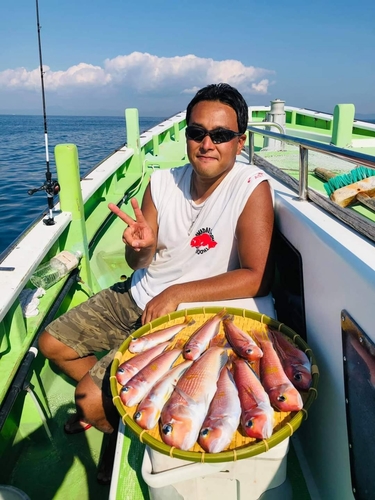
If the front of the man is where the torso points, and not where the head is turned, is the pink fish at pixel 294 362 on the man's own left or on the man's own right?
on the man's own left

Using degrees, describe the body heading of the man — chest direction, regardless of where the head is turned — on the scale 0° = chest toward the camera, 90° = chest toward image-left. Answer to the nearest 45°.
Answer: approximately 45°

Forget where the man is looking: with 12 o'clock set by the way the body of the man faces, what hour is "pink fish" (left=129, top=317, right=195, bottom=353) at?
The pink fish is roughly at 11 o'clock from the man.

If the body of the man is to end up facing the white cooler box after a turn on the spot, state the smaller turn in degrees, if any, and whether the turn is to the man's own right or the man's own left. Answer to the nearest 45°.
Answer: approximately 45° to the man's own left

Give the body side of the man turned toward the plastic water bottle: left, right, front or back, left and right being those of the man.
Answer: right

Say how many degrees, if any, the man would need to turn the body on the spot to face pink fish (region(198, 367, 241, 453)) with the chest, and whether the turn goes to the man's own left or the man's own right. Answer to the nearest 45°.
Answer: approximately 45° to the man's own left

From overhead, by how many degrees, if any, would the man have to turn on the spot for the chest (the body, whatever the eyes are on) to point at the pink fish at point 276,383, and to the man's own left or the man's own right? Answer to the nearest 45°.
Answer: approximately 45° to the man's own left

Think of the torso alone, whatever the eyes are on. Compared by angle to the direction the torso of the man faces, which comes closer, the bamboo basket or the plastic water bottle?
the bamboo basket

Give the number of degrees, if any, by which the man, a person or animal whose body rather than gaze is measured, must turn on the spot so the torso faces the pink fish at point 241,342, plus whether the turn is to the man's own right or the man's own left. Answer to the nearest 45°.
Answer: approximately 45° to the man's own left

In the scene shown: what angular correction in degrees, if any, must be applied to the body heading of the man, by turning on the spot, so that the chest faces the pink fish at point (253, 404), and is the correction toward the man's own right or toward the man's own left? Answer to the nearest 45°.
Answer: approximately 45° to the man's own left
